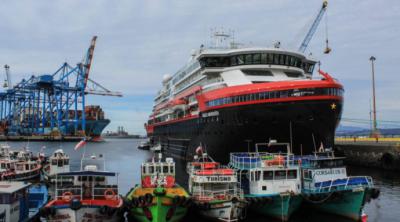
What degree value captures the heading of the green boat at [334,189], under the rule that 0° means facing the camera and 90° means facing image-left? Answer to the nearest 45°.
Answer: approximately 315°

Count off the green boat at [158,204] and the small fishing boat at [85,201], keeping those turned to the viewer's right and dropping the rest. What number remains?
0

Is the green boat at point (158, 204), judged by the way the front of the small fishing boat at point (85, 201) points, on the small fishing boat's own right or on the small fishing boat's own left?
on the small fishing boat's own left

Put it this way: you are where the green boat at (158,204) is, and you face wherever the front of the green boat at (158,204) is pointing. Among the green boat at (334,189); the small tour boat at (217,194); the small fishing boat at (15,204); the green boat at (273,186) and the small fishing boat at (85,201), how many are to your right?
2

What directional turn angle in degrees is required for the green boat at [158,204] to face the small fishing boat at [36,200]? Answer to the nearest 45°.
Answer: approximately 135° to its right

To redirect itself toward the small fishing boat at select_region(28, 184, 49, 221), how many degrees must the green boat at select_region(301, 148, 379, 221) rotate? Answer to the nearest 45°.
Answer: approximately 135° to its right

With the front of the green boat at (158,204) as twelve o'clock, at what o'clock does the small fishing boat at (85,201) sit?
The small fishing boat is roughly at 3 o'clock from the green boat.

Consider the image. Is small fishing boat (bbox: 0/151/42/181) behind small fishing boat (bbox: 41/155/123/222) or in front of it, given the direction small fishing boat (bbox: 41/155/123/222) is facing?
behind
